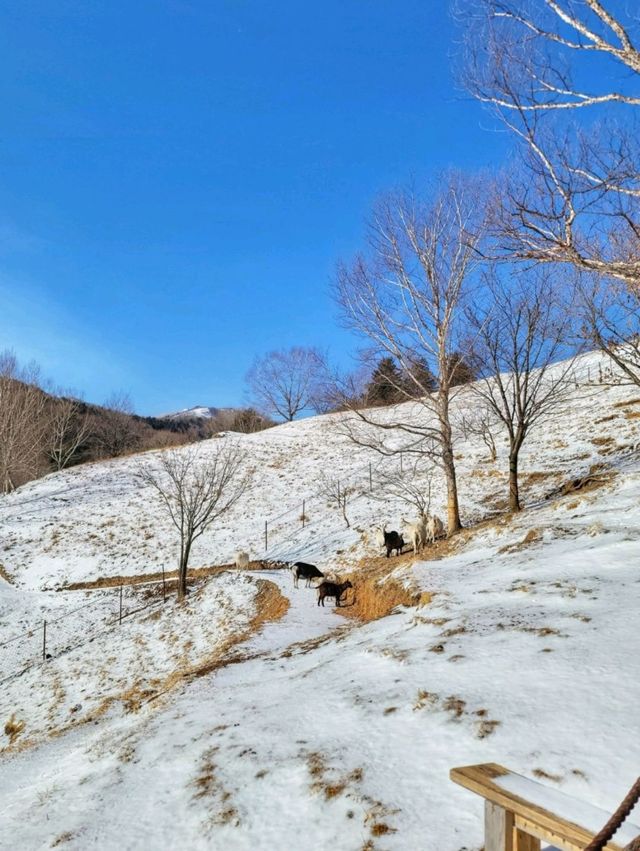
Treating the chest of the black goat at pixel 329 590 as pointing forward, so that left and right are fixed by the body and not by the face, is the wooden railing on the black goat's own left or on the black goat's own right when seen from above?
on the black goat's own right

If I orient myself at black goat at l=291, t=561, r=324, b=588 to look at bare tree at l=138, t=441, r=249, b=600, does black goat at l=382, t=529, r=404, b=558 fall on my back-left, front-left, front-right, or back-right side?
back-right

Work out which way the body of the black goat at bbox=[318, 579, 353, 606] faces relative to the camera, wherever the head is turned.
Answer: to the viewer's right

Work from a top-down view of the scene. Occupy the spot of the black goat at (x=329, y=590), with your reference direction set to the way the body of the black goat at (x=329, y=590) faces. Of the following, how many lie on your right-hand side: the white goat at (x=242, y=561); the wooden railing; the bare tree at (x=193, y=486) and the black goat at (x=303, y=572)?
1

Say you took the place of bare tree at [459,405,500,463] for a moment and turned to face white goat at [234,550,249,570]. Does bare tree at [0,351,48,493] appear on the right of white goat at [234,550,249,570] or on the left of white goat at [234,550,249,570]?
right

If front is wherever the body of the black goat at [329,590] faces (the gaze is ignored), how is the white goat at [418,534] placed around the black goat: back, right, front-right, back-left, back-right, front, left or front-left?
front-left
